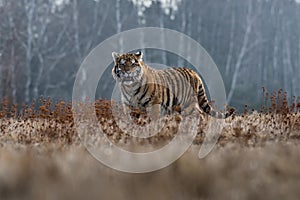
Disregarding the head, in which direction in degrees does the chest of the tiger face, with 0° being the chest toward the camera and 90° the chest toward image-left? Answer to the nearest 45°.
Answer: approximately 45°
